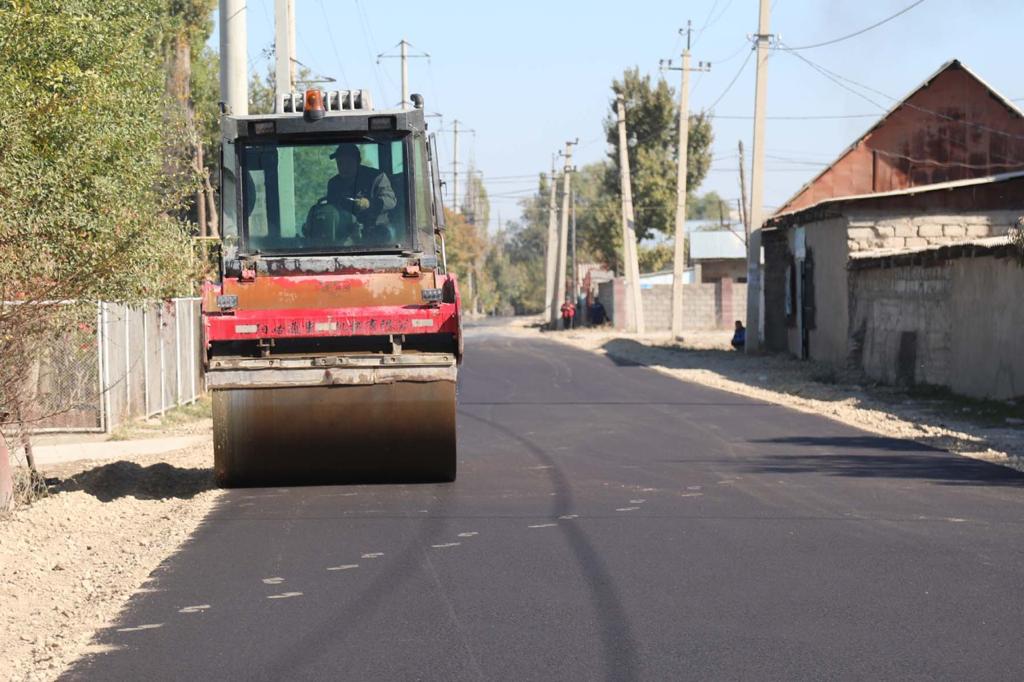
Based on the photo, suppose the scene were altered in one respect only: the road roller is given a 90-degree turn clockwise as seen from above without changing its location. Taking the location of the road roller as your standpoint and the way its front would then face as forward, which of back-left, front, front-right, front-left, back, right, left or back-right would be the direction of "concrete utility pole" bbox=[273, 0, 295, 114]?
right

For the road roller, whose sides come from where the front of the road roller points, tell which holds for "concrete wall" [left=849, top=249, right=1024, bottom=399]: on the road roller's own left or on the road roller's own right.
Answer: on the road roller's own left

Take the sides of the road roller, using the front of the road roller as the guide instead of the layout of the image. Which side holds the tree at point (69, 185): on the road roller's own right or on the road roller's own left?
on the road roller's own right

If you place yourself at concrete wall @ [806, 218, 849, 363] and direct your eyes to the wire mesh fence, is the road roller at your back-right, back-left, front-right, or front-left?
front-left

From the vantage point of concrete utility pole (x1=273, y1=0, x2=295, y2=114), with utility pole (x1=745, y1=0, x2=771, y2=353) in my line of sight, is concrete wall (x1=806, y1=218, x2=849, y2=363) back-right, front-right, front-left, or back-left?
front-right

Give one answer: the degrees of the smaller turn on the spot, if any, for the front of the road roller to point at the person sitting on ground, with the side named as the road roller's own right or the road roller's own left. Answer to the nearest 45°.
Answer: approximately 135° to the road roller's own left

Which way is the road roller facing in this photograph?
toward the camera

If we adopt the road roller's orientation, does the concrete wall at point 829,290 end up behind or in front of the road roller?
behind

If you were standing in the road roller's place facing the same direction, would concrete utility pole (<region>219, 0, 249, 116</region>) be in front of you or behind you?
behind
